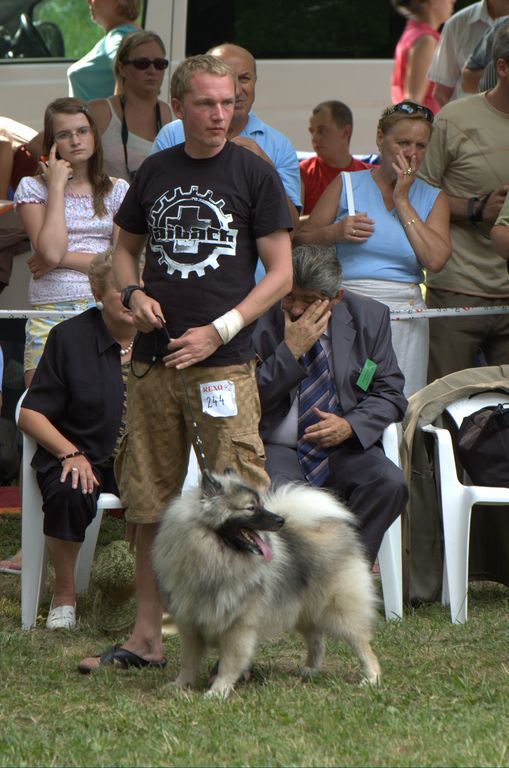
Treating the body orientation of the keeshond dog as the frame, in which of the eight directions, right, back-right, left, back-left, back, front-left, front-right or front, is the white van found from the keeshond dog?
back-right

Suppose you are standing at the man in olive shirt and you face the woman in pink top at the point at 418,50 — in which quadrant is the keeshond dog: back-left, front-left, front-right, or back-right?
back-left

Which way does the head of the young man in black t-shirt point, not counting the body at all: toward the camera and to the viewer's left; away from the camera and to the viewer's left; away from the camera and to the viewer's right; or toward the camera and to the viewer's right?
toward the camera and to the viewer's right

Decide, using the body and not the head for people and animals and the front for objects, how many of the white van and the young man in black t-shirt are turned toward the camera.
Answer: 1

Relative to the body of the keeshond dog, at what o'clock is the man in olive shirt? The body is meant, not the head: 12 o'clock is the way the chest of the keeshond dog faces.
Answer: The man in olive shirt is roughly at 5 o'clock from the keeshond dog.

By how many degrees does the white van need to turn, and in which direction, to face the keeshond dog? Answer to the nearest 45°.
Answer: approximately 90° to its left

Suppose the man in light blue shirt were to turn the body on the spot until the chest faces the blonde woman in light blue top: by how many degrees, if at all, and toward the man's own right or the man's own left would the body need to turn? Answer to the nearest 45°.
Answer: approximately 45° to the man's own left

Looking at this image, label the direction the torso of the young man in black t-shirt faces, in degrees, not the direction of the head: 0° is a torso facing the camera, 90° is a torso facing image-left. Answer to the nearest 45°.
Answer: approximately 0°

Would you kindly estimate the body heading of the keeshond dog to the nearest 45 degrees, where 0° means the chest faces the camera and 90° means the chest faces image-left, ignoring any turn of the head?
approximately 45°

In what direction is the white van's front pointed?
to the viewer's left
